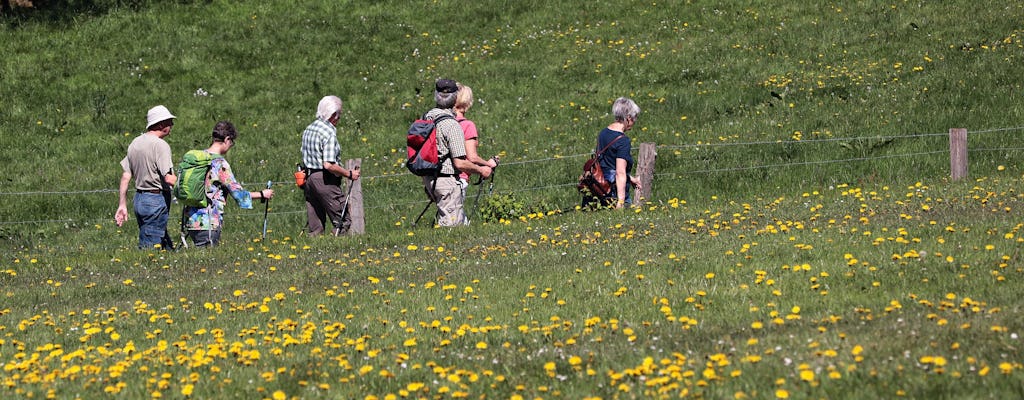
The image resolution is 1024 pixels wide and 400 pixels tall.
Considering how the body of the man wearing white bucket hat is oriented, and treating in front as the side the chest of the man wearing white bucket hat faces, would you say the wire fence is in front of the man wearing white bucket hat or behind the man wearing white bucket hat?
in front

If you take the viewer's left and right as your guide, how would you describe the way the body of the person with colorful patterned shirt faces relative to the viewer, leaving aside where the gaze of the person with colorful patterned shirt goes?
facing to the right of the viewer

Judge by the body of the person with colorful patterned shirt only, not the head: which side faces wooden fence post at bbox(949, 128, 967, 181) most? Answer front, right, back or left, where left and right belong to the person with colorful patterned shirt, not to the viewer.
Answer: front

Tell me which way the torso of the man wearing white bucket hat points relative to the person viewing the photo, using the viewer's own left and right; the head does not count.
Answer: facing away from the viewer and to the right of the viewer

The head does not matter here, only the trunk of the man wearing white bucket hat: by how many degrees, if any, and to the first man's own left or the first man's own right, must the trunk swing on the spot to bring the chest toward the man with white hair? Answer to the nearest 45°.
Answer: approximately 45° to the first man's own right

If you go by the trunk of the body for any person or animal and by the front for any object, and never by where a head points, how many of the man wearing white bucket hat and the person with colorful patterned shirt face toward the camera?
0

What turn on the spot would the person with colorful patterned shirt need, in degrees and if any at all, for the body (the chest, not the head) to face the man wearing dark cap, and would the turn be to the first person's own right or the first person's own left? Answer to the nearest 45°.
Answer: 0° — they already face them

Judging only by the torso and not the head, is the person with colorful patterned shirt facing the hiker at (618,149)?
yes

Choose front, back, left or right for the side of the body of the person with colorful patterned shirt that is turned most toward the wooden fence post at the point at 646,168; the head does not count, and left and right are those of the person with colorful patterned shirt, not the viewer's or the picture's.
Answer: front
